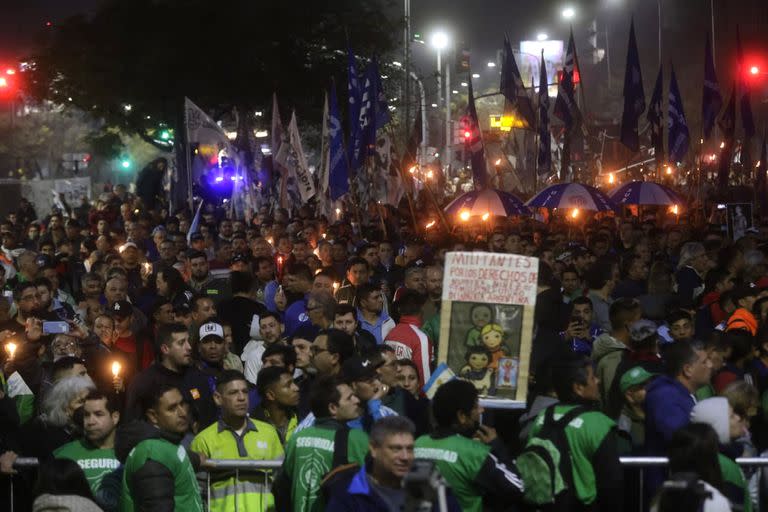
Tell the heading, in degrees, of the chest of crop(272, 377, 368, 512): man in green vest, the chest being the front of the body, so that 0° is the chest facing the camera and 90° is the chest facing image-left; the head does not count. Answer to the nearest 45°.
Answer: approximately 225°

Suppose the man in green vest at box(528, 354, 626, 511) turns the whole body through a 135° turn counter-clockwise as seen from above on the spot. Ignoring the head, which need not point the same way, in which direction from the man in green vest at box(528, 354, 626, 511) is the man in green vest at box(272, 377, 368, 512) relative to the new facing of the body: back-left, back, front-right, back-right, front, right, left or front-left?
front

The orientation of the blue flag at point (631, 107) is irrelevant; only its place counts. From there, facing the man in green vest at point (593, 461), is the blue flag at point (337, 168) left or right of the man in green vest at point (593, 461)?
right

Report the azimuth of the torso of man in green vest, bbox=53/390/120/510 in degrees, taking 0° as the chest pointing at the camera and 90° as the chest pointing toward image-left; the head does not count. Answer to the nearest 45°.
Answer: approximately 0°

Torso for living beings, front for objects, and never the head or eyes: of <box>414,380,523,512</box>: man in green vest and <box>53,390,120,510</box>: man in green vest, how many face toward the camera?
1

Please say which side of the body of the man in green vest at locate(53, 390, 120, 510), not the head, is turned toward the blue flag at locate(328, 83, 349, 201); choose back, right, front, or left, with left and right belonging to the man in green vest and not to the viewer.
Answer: back

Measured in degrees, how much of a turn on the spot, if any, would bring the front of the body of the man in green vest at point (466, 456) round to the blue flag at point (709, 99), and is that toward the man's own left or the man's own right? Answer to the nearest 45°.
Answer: approximately 45° to the man's own left

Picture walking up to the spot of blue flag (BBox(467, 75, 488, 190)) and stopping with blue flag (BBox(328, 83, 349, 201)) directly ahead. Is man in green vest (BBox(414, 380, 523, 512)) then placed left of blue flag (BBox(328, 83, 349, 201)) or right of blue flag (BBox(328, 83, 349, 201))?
left

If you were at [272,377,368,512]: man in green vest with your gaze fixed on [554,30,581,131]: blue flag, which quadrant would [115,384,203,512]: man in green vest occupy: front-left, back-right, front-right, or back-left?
back-left

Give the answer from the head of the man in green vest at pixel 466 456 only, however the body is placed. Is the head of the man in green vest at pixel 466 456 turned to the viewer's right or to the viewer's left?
to the viewer's right
